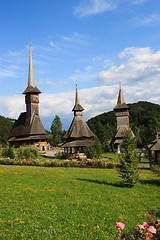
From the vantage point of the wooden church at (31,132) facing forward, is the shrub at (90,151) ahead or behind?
ahead

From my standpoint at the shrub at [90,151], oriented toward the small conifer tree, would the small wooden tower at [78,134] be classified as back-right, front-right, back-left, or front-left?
back-right

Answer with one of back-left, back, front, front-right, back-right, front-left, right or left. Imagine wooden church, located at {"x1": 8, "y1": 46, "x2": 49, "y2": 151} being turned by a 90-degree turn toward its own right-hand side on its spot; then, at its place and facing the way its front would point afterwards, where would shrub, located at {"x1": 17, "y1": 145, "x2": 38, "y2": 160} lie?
front-left

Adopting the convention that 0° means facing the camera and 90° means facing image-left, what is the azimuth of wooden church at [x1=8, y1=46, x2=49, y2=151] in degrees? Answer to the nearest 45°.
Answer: approximately 315°

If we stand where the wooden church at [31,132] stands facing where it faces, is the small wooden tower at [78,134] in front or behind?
in front
